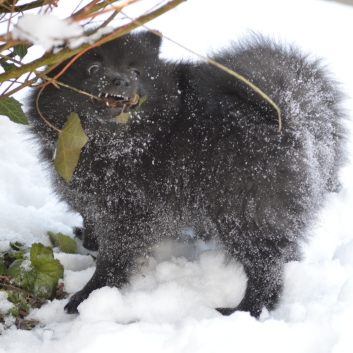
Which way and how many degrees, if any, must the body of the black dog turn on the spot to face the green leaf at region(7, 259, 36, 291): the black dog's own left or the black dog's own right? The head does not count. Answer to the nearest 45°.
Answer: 0° — it already faces it

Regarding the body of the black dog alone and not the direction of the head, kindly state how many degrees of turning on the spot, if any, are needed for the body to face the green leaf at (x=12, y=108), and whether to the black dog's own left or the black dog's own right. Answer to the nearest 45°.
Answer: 0° — it already faces it

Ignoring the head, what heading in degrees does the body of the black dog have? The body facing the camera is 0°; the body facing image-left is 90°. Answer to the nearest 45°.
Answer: approximately 90°

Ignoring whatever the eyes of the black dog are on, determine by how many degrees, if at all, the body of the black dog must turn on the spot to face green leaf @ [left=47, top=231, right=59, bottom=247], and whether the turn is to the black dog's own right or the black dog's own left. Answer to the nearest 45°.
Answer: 0° — it already faces it

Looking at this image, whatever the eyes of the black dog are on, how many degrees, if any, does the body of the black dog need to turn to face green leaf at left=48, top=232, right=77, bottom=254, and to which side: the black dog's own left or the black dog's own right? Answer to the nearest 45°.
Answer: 0° — it already faces it

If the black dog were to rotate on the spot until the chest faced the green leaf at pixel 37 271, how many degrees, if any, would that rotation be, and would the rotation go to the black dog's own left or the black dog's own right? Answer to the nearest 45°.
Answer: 0° — it already faces it
